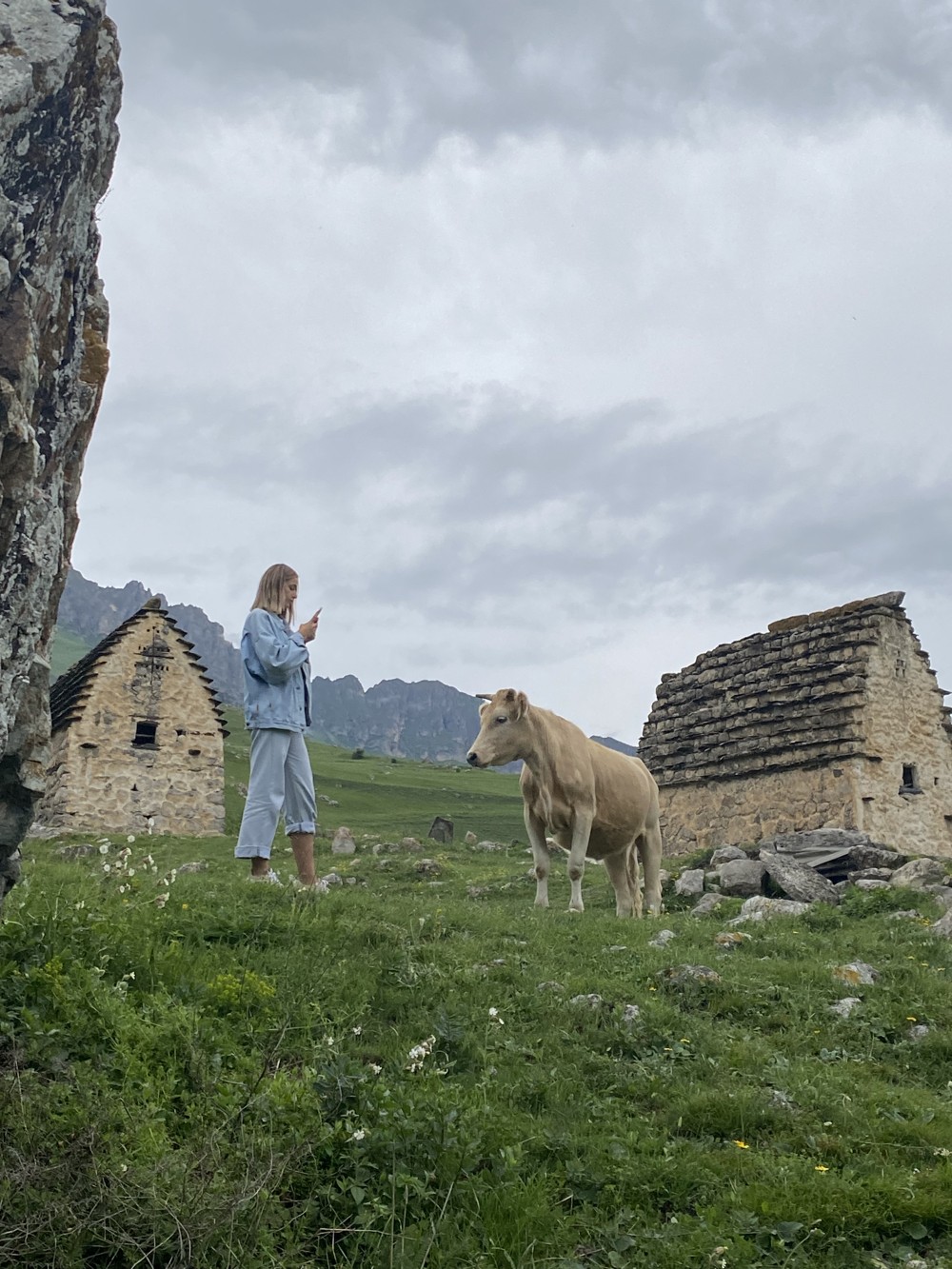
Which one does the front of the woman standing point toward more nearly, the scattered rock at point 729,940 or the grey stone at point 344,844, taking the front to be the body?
the scattered rock

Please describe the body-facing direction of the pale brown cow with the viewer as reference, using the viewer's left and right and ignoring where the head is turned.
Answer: facing the viewer and to the left of the viewer

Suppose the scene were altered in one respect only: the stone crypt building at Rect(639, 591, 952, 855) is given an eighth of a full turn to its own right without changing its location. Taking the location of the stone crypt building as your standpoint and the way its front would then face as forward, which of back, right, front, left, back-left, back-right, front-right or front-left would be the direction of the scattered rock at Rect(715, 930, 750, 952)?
front

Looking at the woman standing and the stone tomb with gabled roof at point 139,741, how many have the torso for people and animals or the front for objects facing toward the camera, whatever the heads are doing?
1

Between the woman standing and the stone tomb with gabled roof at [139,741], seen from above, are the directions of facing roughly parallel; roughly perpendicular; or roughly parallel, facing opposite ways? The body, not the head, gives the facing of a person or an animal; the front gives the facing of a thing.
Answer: roughly perpendicular

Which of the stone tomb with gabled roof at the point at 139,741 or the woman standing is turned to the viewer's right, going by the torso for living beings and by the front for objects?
the woman standing

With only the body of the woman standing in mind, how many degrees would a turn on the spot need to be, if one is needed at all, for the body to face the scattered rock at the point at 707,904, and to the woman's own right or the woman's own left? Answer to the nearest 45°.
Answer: approximately 45° to the woman's own left

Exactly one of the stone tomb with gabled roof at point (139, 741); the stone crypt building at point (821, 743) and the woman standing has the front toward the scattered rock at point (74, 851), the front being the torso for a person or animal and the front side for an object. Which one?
the stone tomb with gabled roof

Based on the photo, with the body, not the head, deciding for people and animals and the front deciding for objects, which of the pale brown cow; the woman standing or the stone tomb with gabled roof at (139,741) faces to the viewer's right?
the woman standing

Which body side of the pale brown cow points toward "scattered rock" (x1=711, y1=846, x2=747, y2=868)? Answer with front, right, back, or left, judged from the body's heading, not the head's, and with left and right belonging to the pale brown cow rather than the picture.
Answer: back

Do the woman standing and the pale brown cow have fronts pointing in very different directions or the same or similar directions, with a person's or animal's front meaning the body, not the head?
very different directions

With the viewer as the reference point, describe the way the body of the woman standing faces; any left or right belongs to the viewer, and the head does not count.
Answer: facing to the right of the viewer

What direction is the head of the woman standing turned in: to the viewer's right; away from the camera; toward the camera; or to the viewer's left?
to the viewer's right

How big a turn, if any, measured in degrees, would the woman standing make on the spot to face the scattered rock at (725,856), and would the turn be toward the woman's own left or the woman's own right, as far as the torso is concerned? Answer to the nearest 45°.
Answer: approximately 45° to the woman's own left
